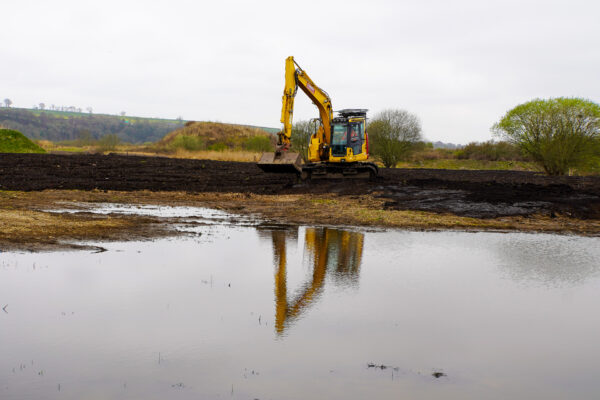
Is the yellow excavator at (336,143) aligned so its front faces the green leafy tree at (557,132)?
no

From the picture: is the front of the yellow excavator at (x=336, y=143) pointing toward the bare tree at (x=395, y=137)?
no

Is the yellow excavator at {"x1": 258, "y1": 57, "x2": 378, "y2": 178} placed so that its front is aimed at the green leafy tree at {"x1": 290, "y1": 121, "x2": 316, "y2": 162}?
no

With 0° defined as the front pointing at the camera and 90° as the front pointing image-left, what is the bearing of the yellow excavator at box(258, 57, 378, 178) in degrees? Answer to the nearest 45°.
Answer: approximately 45°

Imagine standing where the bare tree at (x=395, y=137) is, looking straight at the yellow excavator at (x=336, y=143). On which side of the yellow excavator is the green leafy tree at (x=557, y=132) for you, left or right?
left

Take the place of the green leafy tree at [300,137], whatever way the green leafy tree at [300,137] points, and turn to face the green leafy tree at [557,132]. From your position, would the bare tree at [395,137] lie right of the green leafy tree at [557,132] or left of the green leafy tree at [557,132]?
left

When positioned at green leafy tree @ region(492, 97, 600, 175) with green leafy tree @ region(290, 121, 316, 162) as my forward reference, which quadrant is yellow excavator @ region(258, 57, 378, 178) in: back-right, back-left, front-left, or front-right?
front-left
